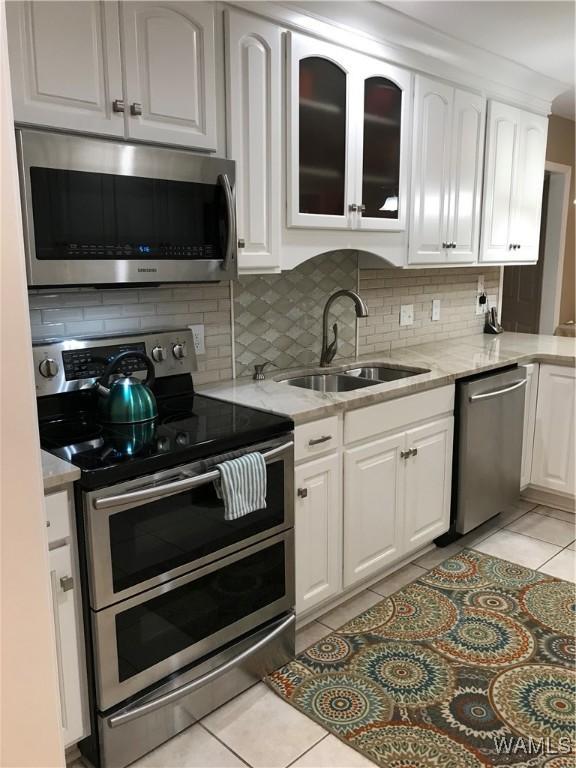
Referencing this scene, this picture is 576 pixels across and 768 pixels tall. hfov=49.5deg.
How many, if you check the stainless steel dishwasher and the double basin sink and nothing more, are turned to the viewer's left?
0

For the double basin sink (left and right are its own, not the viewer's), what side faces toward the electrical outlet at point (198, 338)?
right

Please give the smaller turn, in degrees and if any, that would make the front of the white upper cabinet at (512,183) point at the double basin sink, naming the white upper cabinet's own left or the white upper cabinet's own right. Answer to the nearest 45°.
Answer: approximately 90° to the white upper cabinet's own right

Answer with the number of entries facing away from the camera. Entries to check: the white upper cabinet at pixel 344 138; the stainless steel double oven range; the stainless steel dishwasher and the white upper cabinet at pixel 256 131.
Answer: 0

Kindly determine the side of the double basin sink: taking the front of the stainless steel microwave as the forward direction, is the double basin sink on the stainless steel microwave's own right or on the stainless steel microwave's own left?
on the stainless steel microwave's own left

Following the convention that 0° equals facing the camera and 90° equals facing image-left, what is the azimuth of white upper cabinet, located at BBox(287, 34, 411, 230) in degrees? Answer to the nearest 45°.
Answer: approximately 315°

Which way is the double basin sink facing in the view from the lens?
facing the viewer and to the right of the viewer

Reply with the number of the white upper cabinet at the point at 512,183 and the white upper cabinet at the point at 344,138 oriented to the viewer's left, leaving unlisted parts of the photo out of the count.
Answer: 0

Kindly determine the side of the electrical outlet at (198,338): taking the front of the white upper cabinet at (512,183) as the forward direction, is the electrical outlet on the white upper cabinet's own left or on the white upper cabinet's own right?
on the white upper cabinet's own right

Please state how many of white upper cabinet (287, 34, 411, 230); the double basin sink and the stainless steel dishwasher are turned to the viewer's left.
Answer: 0

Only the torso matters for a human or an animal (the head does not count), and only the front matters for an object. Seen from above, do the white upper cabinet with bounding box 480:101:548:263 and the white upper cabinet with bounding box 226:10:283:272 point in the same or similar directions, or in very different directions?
same or similar directions

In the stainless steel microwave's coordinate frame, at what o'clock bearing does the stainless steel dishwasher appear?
The stainless steel dishwasher is roughly at 10 o'clock from the stainless steel microwave.

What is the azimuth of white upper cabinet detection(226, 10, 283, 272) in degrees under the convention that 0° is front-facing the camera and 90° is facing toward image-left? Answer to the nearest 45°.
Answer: approximately 315°

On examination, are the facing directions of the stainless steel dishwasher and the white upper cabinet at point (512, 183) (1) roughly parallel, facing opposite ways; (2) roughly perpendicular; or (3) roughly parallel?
roughly parallel

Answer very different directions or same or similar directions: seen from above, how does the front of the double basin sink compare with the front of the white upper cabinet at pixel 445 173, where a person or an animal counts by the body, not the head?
same or similar directions
